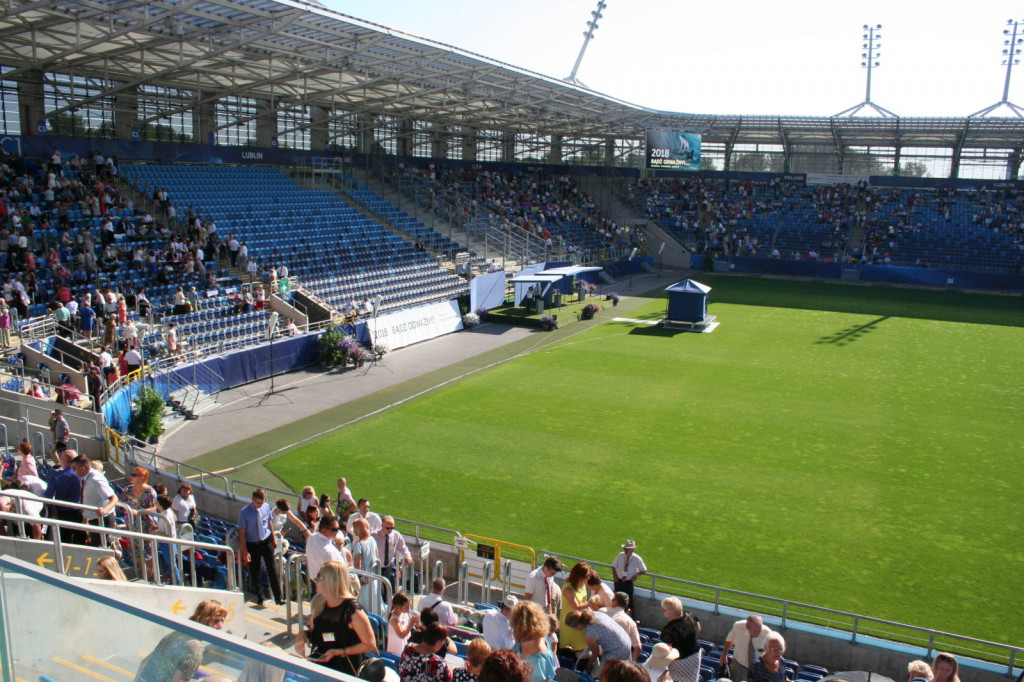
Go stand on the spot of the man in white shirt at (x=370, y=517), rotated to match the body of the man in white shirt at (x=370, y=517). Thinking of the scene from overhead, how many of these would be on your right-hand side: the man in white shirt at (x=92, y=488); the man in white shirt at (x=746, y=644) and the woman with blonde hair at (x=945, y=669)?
1

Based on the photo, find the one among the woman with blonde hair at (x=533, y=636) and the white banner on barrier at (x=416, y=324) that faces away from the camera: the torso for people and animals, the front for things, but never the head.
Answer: the woman with blonde hair

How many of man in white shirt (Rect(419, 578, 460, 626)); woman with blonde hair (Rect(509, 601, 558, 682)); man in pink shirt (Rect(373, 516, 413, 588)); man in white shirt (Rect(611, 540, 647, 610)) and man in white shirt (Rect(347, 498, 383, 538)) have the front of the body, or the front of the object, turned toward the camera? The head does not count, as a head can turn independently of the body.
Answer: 3

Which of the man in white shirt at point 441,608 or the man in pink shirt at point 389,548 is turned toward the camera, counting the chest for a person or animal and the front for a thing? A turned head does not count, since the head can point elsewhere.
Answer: the man in pink shirt at point 389,548

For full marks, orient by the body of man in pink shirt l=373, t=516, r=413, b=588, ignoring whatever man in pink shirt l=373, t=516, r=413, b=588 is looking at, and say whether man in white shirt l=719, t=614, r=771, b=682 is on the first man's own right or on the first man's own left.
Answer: on the first man's own left

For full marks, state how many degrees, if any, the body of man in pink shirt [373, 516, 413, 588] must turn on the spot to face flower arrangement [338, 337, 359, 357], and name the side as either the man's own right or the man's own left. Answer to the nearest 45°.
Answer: approximately 180°

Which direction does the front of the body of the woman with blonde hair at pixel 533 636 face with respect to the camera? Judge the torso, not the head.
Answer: away from the camera

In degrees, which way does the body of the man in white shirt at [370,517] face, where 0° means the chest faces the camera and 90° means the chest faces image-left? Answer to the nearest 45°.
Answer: approximately 0°

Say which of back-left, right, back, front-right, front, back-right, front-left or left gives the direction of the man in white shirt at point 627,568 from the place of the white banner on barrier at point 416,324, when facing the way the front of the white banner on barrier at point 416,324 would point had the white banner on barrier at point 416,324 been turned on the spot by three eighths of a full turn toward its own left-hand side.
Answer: back

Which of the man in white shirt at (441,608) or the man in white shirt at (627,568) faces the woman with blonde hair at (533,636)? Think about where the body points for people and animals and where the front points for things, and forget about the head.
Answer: the man in white shirt at (627,568)

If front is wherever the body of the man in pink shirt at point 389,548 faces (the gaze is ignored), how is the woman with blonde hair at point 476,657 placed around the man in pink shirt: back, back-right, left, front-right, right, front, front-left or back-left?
front

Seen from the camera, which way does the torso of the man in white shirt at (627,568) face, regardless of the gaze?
toward the camera

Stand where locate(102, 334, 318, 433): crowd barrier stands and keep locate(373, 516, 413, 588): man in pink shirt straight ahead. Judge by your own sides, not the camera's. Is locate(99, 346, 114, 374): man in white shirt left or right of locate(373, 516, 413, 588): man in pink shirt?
right

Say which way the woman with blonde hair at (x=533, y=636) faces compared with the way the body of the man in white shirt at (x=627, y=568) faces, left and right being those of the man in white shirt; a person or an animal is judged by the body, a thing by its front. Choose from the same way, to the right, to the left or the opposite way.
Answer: the opposite way

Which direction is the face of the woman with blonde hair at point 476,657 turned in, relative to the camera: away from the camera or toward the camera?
away from the camera

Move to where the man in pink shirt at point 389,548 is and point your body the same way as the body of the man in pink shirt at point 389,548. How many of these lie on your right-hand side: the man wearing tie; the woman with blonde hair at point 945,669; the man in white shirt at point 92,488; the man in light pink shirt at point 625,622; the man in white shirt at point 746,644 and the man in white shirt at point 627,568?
1

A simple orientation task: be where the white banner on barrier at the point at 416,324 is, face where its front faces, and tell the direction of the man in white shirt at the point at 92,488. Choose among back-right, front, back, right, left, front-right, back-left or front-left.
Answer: front-right

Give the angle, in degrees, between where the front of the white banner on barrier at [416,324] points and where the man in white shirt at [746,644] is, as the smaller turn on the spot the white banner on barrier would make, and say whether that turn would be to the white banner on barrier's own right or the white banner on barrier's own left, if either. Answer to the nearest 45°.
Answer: approximately 45° to the white banner on barrier's own right
